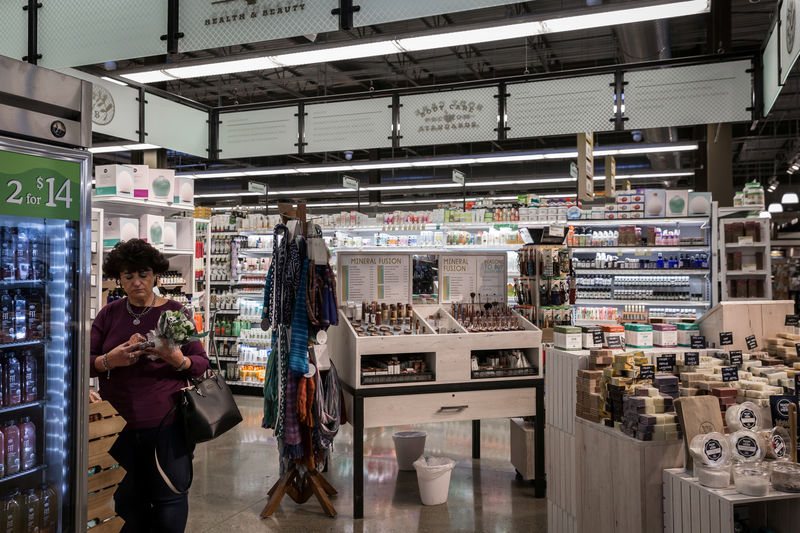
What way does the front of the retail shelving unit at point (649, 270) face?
toward the camera

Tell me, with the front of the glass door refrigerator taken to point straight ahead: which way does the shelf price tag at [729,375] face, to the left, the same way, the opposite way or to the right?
to the right

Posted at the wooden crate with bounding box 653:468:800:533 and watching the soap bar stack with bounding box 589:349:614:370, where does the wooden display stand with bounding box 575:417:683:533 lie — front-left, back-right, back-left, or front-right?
front-left

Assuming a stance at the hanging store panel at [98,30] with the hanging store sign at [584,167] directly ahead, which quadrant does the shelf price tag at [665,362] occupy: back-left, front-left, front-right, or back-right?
front-right

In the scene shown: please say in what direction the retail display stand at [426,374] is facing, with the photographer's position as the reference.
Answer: facing the viewer

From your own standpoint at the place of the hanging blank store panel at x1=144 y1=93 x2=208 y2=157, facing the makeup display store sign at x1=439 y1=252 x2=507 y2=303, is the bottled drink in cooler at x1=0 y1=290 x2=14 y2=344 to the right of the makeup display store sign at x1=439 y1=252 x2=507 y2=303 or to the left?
right

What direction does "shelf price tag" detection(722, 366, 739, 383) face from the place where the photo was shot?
facing the viewer

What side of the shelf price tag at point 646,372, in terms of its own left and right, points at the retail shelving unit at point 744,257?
back

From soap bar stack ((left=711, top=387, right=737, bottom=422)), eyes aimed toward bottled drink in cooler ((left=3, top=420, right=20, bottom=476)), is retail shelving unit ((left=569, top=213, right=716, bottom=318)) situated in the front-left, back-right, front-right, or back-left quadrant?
back-right

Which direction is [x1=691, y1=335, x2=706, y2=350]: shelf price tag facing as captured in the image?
toward the camera

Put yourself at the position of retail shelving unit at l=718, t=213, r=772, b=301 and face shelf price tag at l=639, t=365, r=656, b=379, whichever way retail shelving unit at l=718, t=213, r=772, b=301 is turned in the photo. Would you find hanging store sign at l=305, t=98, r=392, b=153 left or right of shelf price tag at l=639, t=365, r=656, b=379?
right

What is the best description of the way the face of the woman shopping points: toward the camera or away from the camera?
toward the camera

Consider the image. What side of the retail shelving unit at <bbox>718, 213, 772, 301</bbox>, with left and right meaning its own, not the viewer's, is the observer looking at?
front

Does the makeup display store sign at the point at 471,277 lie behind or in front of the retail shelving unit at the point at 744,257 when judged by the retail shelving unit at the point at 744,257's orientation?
in front

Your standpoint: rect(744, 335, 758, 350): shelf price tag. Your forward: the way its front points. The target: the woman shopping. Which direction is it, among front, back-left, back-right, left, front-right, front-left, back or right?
front-right
